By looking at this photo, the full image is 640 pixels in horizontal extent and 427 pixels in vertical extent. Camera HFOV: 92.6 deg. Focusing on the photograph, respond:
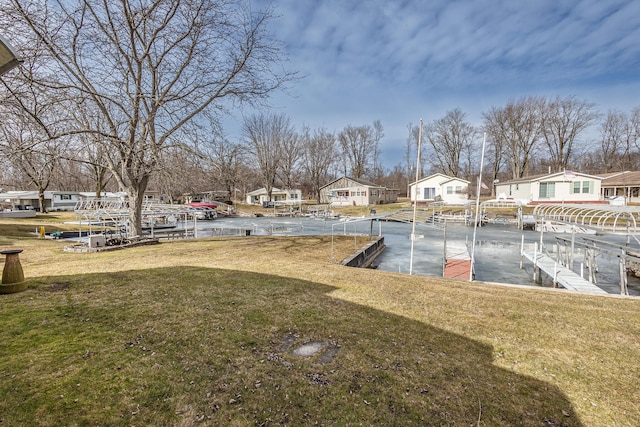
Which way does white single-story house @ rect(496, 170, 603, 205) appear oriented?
toward the camera

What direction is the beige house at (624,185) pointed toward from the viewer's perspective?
toward the camera

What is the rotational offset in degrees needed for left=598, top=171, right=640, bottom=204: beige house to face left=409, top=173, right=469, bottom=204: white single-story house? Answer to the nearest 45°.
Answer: approximately 45° to its right

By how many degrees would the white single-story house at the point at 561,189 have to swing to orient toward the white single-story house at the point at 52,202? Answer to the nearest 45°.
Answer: approximately 45° to its right

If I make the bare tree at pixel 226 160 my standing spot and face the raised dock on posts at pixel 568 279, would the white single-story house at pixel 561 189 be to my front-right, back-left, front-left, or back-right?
front-left

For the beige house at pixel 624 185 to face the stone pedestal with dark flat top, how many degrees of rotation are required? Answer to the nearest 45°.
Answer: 0° — it already faces it

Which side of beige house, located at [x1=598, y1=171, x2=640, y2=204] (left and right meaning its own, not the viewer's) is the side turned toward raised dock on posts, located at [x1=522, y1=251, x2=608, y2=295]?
front

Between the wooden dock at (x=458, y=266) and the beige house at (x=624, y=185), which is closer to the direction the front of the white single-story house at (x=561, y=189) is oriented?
the wooden dock

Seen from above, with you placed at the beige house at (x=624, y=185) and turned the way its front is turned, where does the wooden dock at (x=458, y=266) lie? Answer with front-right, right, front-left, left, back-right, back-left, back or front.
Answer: front

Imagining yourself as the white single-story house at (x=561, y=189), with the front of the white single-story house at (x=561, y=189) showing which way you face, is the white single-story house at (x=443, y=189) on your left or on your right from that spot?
on your right

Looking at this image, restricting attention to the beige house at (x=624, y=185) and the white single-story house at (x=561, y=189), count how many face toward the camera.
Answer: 2

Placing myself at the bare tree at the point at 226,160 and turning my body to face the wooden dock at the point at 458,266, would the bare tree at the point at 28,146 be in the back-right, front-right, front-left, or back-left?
front-right

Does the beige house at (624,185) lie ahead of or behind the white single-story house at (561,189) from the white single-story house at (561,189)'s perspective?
behind

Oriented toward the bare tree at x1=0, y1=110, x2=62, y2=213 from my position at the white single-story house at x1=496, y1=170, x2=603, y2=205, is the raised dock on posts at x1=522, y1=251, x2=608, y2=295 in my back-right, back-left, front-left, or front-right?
front-left

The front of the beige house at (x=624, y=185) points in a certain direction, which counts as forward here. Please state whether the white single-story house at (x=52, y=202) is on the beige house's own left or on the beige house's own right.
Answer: on the beige house's own right

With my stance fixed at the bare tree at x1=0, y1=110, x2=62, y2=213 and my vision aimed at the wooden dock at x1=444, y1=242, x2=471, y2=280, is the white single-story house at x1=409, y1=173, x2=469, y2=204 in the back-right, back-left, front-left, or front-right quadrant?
front-left
